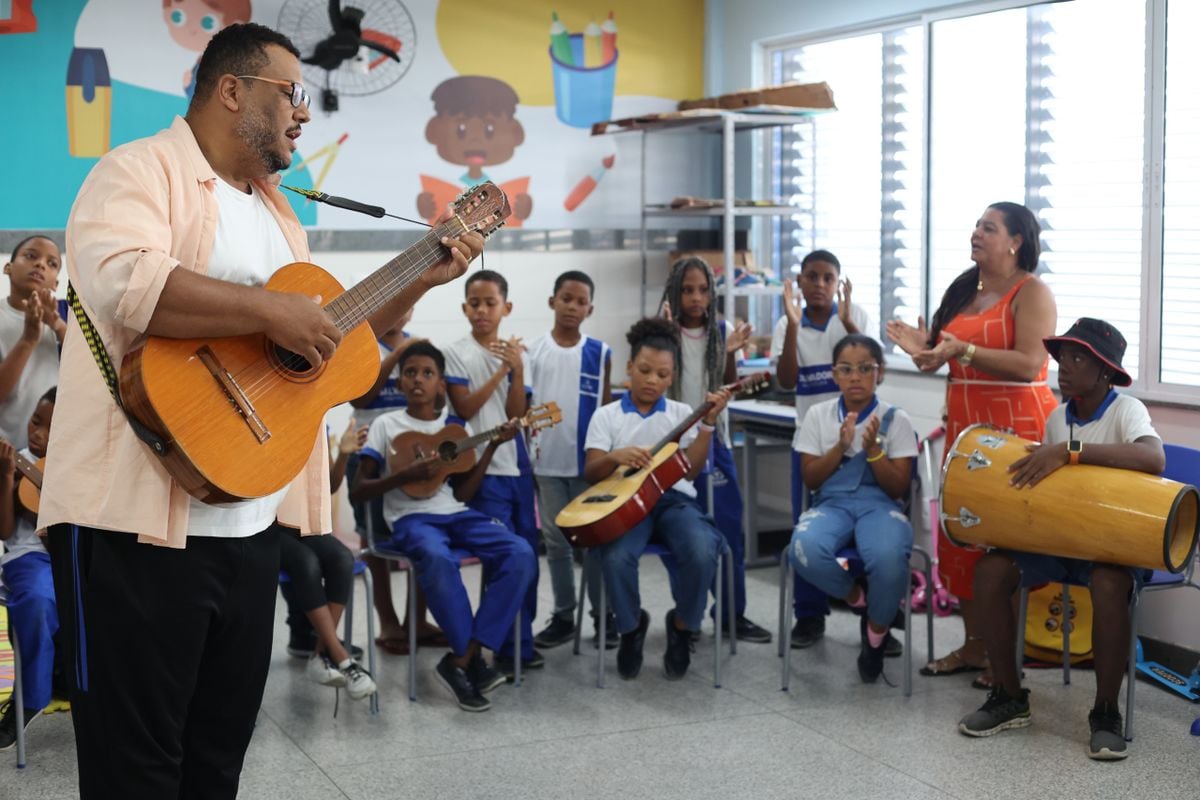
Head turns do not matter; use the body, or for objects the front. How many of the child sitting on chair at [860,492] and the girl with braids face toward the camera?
2

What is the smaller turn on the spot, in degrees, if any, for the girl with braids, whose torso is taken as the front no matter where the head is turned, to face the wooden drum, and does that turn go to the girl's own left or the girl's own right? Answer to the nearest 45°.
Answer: approximately 45° to the girl's own left

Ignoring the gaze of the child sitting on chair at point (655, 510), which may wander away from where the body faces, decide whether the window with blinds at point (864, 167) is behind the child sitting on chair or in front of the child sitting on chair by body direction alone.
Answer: behind

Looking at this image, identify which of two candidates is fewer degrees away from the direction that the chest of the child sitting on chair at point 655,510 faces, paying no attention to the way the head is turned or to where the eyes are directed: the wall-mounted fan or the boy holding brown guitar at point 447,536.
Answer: the boy holding brown guitar

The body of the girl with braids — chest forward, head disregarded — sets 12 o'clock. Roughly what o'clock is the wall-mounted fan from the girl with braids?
The wall-mounted fan is roughly at 4 o'clock from the girl with braids.

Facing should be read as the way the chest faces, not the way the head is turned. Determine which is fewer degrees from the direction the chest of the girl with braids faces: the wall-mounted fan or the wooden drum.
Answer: the wooden drum

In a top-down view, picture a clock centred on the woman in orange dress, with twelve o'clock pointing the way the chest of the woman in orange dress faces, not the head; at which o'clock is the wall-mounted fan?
The wall-mounted fan is roughly at 2 o'clock from the woman in orange dress.

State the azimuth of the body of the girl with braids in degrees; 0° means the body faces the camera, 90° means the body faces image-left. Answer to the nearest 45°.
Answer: approximately 0°

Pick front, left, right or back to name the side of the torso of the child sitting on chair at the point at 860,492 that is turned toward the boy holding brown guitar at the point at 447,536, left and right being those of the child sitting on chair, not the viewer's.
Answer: right

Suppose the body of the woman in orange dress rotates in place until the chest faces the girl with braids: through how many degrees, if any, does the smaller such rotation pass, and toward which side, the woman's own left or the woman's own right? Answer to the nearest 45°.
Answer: approximately 45° to the woman's own right
